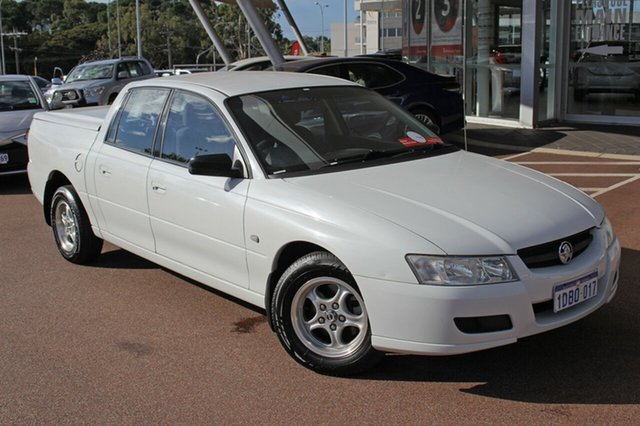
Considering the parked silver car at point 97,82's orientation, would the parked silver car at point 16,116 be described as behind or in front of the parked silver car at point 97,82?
in front

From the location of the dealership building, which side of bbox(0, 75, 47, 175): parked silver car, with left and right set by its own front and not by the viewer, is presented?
left

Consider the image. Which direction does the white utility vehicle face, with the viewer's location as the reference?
facing the viewer and to the right of the viewer

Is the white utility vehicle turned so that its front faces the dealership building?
no

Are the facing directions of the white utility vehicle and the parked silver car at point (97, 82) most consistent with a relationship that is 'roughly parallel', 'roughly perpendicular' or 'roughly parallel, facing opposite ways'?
roughly perpendicular

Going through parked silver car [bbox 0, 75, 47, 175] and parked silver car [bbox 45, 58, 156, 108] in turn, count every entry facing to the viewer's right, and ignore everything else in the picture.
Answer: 0

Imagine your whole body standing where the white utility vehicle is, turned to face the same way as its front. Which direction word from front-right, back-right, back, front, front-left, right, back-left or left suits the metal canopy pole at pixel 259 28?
back-left

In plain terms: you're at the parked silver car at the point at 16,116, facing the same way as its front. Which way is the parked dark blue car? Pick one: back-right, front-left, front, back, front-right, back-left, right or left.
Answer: left

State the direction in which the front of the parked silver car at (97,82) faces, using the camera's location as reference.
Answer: facing the viewer and to the left of the viewer

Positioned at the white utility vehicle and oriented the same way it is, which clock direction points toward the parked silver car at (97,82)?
The parked silver car is roughly at 7 o'clock from the white utility vehicle.

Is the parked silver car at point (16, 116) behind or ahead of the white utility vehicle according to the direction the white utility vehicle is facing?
behind

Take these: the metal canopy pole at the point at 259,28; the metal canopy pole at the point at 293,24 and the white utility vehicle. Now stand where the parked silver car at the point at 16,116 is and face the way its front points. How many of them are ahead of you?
1

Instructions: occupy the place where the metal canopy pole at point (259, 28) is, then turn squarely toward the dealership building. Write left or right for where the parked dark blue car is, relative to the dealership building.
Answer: right

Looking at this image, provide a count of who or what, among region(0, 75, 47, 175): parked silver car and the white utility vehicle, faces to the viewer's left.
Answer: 0

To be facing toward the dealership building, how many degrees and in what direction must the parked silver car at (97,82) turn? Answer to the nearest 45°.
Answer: approximately 90° to its left

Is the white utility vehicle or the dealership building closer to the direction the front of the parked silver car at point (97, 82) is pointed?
the white utility vehicle

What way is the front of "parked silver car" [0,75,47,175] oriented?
toward the camera
